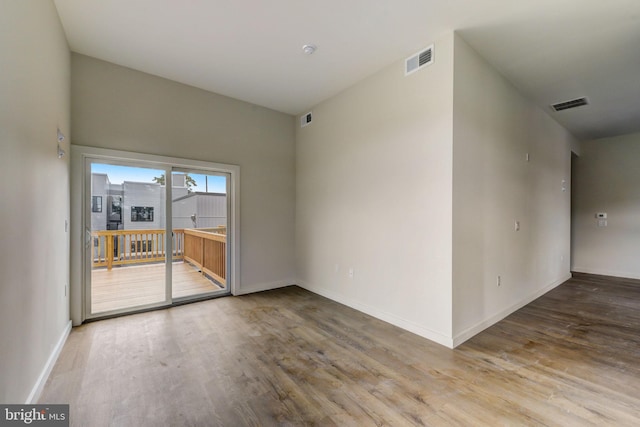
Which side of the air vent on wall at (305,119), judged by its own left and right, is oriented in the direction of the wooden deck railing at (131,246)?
front

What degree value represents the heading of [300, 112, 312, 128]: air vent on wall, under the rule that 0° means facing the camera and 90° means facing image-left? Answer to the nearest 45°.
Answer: approximately 45°
